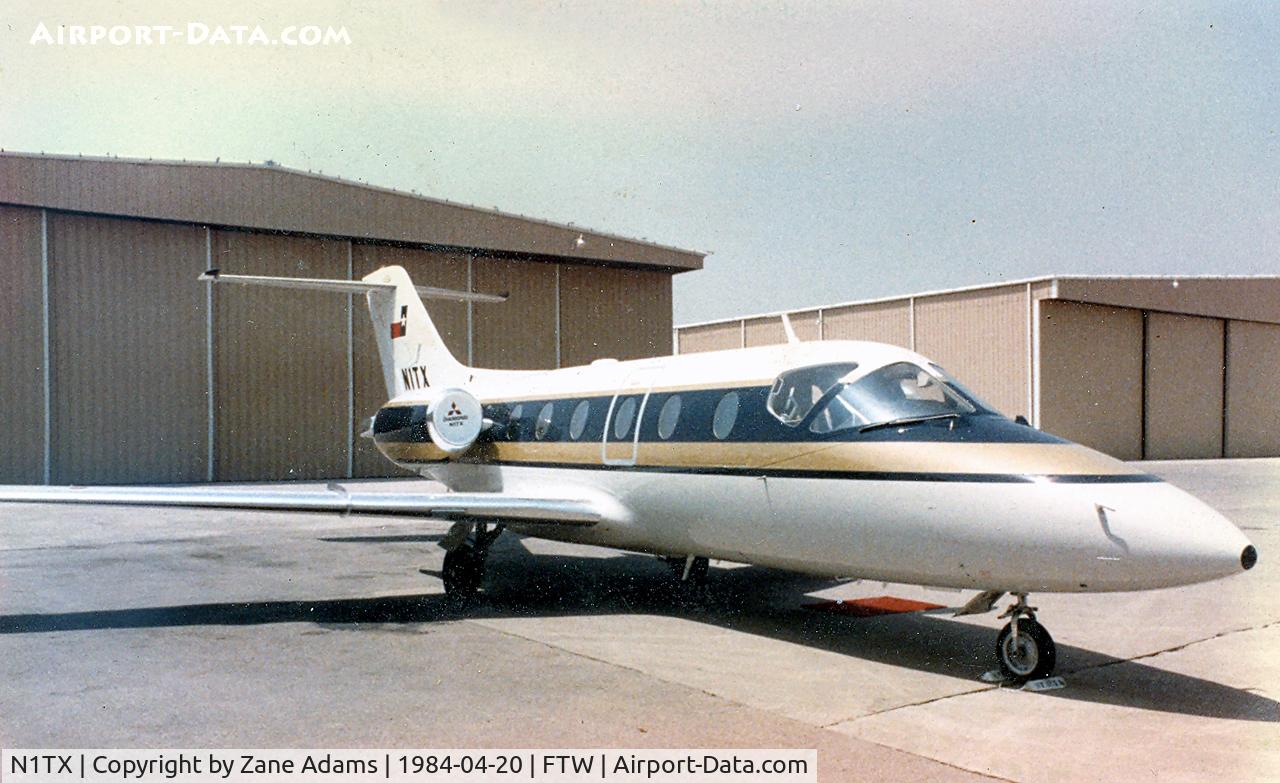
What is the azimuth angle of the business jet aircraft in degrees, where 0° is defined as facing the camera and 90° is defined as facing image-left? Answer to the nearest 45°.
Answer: approximately 315°
